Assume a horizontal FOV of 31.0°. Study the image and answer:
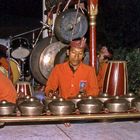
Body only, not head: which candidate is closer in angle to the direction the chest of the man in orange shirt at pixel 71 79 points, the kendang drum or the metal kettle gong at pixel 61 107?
the metal kettle gong

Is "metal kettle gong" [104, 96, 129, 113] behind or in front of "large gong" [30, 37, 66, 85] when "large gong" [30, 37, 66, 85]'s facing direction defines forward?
in front

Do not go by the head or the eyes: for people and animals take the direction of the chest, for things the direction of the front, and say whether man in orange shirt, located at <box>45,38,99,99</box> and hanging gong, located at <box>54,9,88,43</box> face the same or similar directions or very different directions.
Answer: same or similar directions

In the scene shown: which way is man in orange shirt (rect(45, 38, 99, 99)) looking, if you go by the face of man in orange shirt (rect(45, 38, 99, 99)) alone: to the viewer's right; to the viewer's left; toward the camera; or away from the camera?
toward the camera

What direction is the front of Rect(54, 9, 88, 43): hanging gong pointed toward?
toward the camera

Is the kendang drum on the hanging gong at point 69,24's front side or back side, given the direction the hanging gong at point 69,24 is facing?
on the front side

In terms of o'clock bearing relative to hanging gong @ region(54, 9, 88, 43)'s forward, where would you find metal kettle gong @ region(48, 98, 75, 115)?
The metal kettle gong is roughly at 12 o'clock from the hanging gong.

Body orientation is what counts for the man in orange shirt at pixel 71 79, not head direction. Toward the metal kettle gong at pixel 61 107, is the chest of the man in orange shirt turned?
yes

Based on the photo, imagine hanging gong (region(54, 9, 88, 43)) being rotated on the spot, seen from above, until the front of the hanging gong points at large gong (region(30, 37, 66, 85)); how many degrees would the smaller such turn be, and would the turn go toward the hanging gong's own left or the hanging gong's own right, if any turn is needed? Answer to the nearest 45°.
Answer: approximately 135° to the hanging gong's own right

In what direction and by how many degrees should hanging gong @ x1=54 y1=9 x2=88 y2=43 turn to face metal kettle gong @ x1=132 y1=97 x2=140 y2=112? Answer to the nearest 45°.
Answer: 0° — it already faces it

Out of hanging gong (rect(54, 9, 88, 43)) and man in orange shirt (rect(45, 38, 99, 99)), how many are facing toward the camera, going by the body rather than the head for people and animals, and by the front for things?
2

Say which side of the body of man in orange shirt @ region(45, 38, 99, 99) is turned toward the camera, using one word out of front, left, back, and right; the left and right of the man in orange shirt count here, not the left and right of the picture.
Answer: front

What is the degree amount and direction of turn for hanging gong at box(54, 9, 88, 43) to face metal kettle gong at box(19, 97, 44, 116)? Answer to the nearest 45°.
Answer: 0° — it already faces it

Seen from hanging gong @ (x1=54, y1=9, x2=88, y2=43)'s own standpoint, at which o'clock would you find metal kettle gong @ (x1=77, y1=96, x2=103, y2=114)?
The metal kettle gong is roughly at 12 o'clock from the hanging gong.
